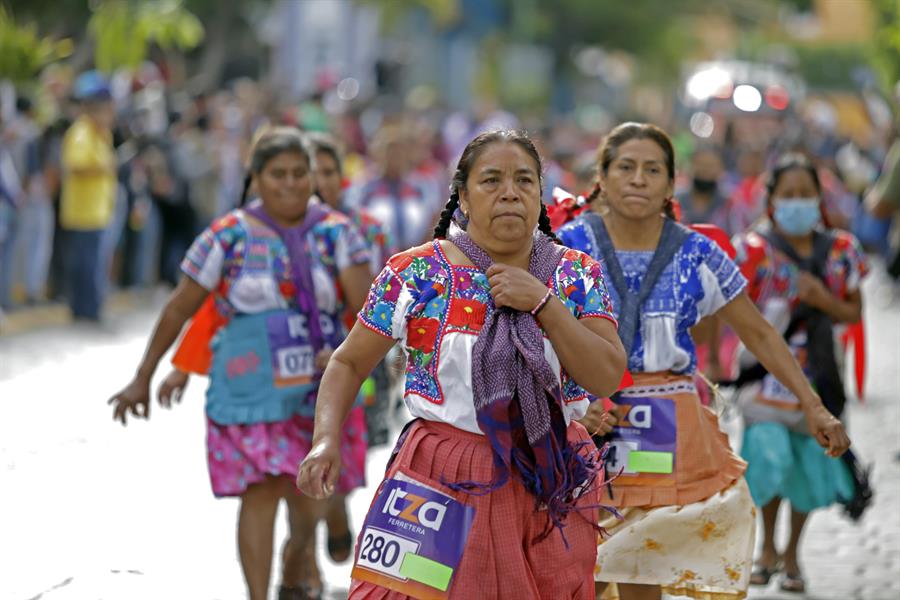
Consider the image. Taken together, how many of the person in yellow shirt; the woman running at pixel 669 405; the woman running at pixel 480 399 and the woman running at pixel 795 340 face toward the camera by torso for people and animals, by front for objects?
3

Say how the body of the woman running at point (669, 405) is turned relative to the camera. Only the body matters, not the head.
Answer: toward the camera

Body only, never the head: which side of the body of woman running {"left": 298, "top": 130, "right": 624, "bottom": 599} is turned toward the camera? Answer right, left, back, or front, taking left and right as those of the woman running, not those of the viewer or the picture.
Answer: front

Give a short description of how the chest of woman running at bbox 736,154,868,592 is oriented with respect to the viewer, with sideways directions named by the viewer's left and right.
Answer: facing the viewer

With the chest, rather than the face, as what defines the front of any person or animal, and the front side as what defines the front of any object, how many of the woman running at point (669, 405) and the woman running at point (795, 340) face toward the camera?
2

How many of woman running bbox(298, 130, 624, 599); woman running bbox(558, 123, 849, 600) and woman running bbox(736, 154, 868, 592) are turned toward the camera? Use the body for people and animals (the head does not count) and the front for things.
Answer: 3

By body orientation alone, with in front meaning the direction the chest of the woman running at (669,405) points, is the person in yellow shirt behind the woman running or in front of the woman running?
behind

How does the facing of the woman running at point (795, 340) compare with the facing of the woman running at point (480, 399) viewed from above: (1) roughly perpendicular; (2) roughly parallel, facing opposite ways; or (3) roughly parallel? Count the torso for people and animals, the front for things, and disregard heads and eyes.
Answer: roughly parallel

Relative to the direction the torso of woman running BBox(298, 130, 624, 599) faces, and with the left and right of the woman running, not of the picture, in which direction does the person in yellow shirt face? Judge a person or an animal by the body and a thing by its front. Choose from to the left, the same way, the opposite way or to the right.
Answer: to the left

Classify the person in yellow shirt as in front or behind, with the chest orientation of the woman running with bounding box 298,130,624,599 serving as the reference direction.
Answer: behind

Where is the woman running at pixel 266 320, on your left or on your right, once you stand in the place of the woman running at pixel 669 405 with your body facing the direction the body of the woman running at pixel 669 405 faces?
on your right

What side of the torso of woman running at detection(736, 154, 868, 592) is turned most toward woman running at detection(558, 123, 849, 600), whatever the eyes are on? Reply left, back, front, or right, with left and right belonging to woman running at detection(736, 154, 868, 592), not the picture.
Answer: front
